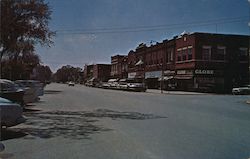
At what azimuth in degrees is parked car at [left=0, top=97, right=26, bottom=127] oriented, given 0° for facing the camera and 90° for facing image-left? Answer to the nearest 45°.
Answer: approximately 90°

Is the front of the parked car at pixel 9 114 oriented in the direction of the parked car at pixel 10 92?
no

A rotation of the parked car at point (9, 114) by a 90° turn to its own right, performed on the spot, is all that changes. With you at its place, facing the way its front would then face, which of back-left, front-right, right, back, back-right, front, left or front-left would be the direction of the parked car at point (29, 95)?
front

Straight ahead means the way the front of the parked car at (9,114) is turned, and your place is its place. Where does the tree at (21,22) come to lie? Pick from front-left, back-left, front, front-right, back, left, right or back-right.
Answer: right
